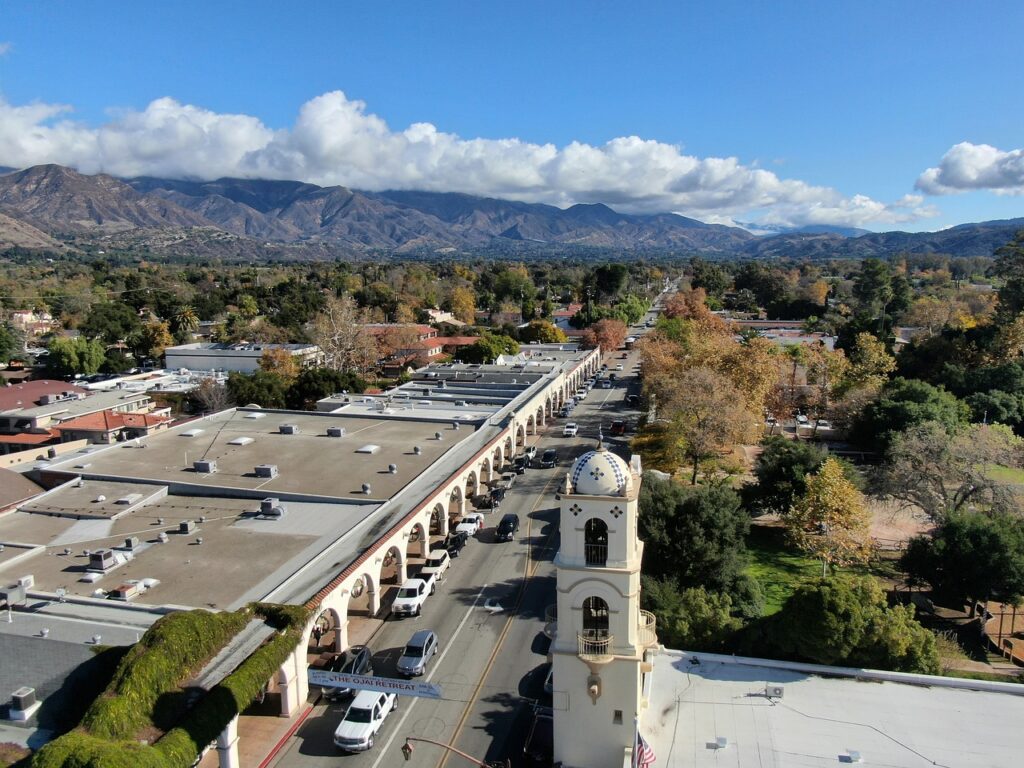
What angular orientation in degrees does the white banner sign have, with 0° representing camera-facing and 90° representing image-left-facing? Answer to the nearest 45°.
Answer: approximately 0°

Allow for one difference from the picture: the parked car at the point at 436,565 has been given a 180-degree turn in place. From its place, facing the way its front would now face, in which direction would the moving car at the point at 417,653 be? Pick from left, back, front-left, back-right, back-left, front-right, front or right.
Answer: back-right

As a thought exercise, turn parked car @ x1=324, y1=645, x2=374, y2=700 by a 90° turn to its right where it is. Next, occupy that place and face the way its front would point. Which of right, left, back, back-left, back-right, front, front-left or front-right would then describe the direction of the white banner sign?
back-left

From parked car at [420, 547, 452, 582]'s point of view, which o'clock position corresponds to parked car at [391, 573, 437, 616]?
parked car at [391, 573, 437, 616] is roughly at 11 o'clock from parked car at [420, 547, 452, 582].

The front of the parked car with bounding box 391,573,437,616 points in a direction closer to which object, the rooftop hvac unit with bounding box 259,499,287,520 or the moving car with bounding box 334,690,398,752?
the moving car

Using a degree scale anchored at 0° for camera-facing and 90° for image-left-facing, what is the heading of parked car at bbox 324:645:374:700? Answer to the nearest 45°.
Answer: approximately 45°

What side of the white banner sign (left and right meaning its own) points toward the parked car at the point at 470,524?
back

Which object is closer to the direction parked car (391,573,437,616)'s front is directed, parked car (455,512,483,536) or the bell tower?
the bell tower

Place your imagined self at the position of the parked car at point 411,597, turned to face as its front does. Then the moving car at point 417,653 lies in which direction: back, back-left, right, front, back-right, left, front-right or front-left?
front-left

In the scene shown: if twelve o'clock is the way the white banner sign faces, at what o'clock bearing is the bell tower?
The bell tower is roughly at 10 o'clock from the white banner sign.

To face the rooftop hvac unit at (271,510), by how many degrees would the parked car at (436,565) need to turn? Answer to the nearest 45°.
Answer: approximately 45° to its right

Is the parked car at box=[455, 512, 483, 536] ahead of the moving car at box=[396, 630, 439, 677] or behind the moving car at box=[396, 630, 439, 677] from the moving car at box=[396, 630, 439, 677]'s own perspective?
behind

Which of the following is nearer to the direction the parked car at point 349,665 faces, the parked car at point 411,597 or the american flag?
the american flag

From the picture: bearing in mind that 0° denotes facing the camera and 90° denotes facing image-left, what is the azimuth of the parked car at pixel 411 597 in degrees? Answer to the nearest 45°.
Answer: approximately 45°
